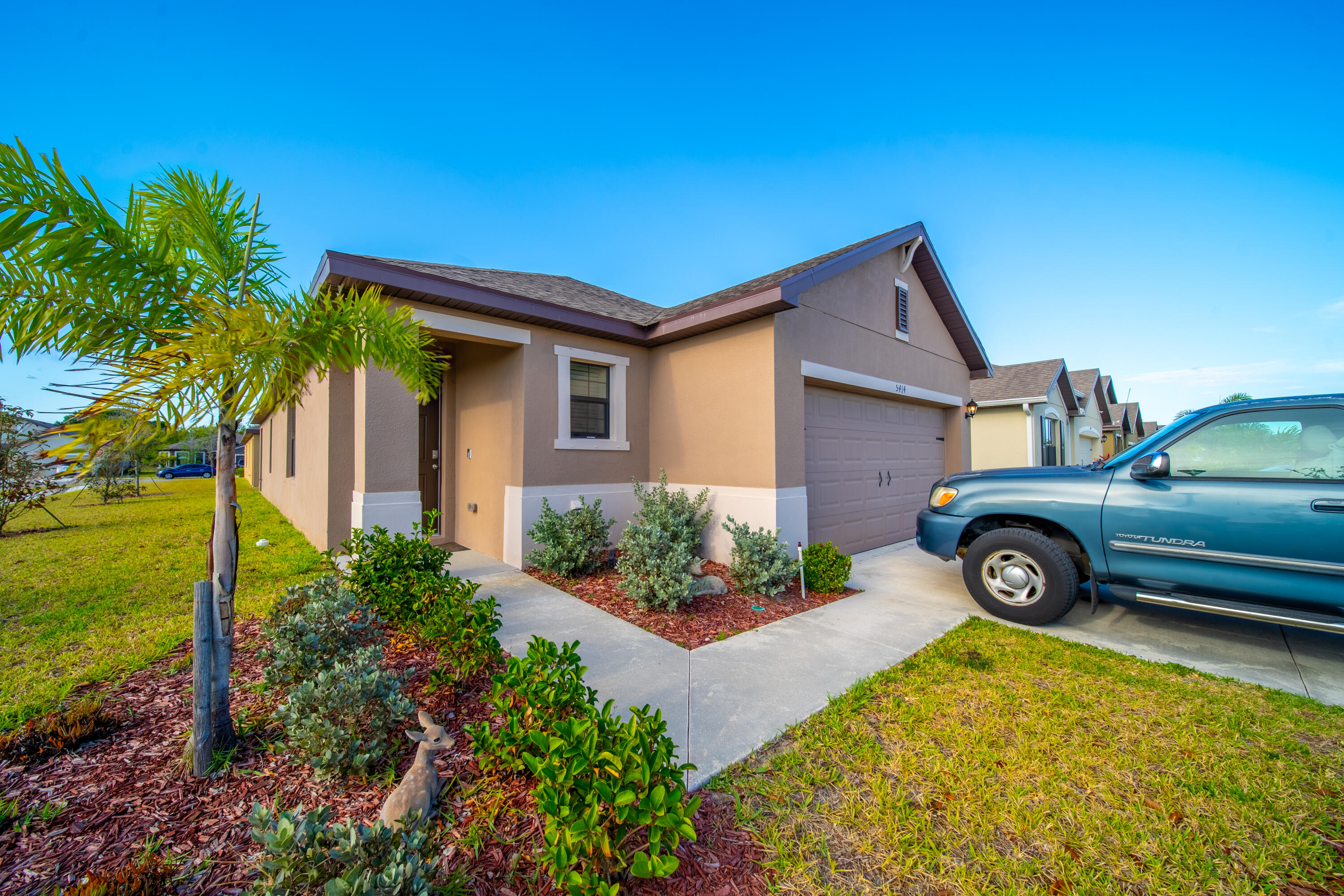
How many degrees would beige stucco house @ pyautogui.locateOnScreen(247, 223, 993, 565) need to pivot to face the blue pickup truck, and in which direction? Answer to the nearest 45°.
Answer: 0° — it already faces it

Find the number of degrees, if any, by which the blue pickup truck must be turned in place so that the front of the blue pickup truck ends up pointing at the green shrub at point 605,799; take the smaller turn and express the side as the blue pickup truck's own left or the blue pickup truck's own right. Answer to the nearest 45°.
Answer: approximately 90° to the blue pickup truck's own left

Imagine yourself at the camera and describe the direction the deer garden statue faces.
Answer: facing to the right of the viewer

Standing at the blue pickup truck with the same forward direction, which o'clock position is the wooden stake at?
The wooden stake is roughly at 10 o'clock from the blue pickup truck.

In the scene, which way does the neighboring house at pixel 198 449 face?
toward the camera

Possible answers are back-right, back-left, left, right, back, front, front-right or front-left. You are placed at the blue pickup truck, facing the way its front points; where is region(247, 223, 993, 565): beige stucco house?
front

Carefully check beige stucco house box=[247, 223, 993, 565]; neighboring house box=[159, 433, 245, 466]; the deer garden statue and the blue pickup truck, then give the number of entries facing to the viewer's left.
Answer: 1

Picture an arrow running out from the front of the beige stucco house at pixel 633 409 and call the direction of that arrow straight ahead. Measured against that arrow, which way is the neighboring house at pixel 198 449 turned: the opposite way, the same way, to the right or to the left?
the same way

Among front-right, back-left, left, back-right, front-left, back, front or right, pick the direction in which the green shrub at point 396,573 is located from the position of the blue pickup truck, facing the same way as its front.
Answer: front-left

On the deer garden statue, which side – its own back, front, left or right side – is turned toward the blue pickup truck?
front

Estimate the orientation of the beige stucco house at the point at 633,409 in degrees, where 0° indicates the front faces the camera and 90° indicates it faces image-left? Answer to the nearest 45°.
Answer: approximately 315°

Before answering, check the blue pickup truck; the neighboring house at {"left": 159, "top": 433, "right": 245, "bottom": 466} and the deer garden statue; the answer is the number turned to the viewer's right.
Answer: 1

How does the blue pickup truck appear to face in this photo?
to the viewer's left

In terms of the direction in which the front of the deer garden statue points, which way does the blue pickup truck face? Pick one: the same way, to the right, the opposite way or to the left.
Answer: to the left
